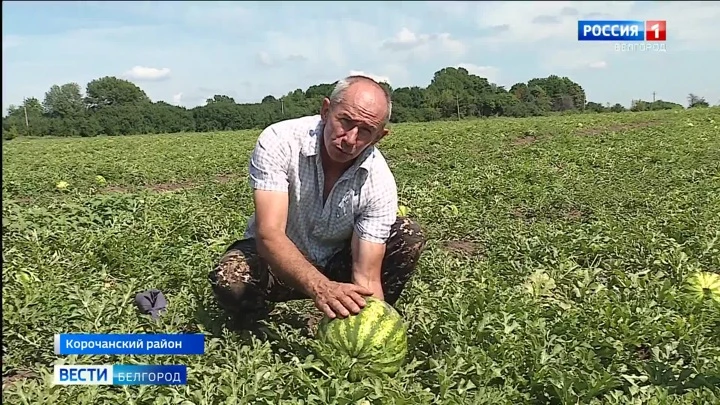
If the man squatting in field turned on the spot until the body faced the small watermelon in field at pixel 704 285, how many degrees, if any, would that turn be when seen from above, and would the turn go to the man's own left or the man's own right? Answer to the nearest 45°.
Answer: approximately 90° to the man's own left

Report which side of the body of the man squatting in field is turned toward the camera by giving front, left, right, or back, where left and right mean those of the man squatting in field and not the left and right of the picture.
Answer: front

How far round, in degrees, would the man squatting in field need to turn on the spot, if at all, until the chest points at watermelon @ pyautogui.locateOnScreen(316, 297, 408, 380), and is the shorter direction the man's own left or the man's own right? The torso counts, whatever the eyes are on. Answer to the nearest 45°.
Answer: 0° — they already face it

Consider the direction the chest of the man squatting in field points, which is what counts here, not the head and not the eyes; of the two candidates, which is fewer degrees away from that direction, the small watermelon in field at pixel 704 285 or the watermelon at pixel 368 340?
the watermelon
